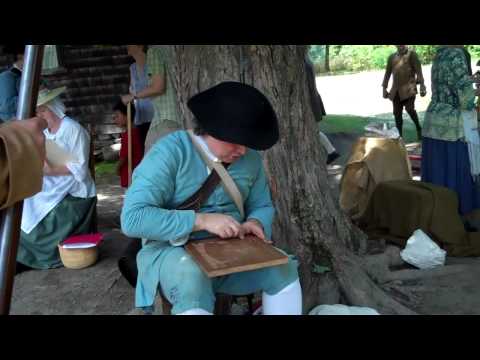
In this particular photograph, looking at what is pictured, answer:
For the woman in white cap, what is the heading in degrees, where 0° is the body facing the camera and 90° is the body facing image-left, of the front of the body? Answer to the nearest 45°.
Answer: approximately 90°

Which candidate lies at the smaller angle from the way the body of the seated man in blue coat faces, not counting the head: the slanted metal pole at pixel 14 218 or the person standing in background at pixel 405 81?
the slanted metal pole

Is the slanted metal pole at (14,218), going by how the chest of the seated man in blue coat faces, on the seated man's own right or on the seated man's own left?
on the seated man's own right

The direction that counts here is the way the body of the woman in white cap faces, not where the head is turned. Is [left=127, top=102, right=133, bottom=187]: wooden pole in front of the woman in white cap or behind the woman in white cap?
behind

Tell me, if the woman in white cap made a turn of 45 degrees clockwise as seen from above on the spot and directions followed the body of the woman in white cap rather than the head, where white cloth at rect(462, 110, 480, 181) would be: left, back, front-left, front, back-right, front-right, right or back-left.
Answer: back-right

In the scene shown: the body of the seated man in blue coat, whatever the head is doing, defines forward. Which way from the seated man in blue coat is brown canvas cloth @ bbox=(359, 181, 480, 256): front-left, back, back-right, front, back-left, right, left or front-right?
left

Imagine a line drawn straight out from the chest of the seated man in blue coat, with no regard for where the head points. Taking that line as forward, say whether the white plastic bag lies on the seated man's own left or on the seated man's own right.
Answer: on the seated man's own left
